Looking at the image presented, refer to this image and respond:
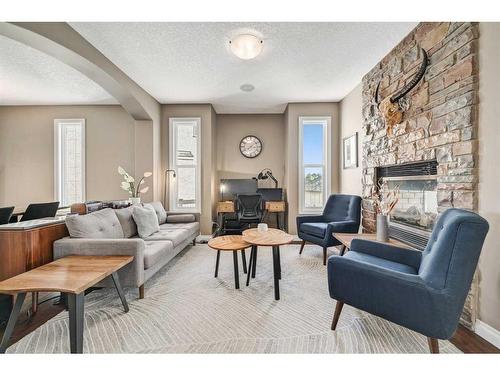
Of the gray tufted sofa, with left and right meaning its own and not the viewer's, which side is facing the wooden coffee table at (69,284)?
right

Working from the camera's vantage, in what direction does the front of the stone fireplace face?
facing the viewer and to the left of the viewer

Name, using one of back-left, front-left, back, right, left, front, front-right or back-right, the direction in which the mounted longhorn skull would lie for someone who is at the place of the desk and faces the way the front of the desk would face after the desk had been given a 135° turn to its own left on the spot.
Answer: right

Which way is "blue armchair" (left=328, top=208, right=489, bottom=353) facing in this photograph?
to the viewer's left

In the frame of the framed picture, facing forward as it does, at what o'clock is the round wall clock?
The round wall clock is roughly at 2 o'clock from the framed picture.

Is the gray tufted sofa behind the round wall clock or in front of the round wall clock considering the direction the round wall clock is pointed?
in front

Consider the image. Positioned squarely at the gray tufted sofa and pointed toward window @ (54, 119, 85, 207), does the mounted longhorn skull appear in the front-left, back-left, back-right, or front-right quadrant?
back-right

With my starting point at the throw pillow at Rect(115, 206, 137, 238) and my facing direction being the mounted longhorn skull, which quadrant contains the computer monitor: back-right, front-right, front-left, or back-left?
front-left

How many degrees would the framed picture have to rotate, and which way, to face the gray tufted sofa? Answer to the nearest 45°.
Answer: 0° — it already faces it

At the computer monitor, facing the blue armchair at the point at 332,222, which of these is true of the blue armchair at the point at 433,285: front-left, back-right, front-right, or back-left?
front-right

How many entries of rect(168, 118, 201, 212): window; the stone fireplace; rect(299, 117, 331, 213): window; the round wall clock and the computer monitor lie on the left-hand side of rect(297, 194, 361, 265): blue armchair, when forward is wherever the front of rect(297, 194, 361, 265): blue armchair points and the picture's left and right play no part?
1

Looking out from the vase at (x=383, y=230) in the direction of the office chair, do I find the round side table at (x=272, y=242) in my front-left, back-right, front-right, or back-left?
front-left

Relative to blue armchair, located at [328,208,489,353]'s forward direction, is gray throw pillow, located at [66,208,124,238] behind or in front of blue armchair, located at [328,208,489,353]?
in front

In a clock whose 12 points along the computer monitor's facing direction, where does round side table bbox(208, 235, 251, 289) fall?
The round side table is roughly at 12 o'clock from the computer monitor.

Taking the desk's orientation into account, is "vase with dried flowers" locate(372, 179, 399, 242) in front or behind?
in front

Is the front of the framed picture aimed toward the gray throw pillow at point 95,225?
yes

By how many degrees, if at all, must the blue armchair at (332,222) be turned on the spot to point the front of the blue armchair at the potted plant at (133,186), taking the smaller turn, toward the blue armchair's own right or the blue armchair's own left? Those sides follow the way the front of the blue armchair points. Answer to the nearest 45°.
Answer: approximately 45° to the blue armchair's own right

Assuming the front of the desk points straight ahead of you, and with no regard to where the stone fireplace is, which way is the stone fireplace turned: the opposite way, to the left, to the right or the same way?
to the right

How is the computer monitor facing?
toward the camera

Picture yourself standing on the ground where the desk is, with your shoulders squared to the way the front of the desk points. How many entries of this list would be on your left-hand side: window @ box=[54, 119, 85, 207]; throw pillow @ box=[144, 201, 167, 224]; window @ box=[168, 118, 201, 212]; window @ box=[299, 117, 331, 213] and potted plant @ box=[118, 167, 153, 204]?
1

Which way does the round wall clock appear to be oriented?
toward the camera

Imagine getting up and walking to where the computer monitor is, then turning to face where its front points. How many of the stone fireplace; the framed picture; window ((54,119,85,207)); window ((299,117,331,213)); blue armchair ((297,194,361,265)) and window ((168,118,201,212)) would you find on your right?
2
